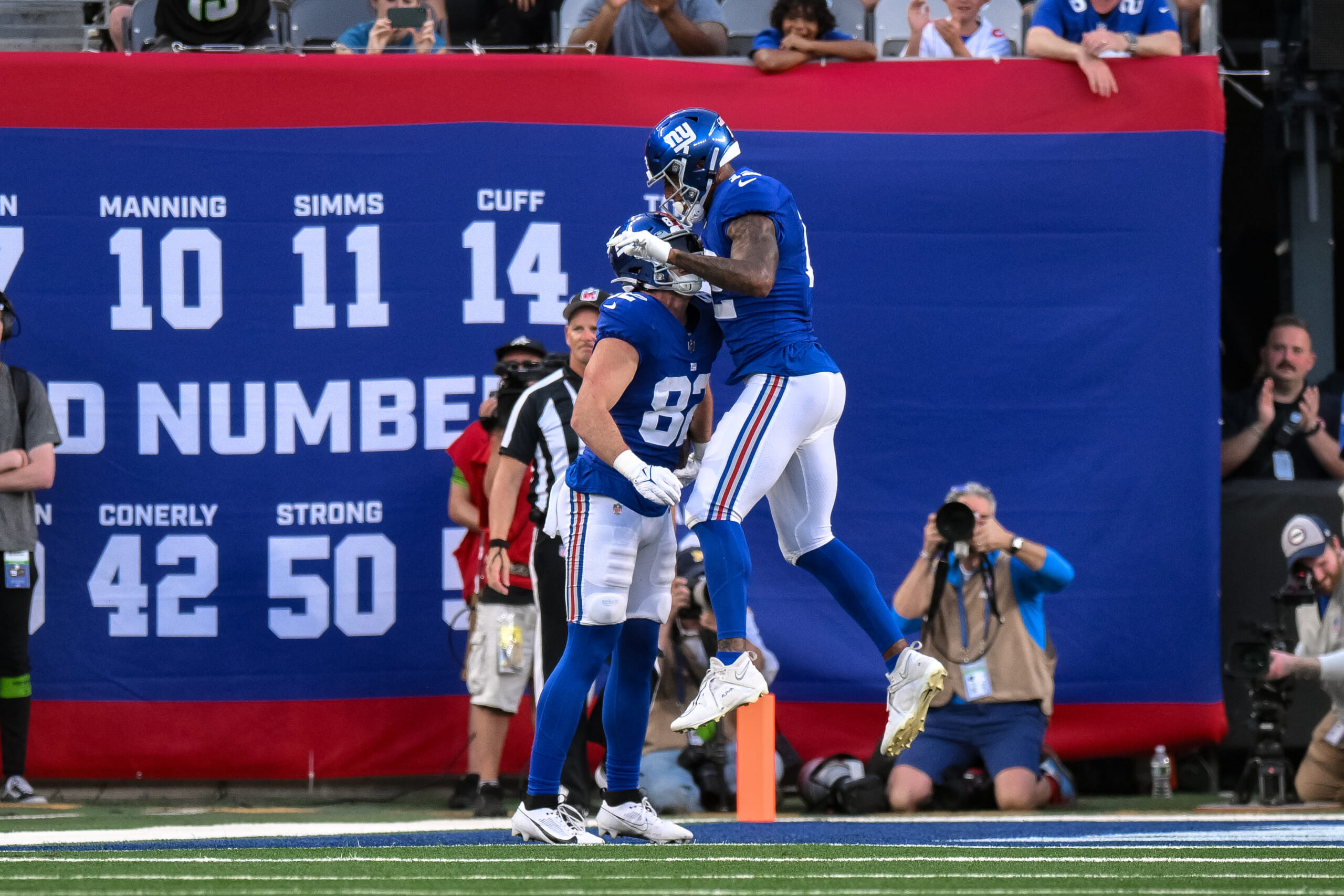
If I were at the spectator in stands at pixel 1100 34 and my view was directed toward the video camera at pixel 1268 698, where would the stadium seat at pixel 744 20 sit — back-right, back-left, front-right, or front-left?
back-right

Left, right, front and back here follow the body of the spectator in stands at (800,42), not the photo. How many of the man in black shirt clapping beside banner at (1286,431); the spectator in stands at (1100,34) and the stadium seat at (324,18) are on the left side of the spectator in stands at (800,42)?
2

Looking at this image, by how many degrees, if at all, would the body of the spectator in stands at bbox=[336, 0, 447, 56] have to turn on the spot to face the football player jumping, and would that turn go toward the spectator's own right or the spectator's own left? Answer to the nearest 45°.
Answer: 0° — they already face them

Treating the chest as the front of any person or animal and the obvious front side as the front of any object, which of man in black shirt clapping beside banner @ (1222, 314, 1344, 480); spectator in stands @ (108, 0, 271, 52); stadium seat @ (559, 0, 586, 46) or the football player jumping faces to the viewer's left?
the football player jumping

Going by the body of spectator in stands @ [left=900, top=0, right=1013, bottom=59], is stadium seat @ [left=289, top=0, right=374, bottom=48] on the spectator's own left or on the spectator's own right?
on the spectator's own right

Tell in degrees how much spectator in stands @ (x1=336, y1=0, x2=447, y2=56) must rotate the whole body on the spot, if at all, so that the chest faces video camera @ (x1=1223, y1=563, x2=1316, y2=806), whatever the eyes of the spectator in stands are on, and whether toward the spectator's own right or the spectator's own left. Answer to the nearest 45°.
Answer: approximately 45° to the spectator's own left

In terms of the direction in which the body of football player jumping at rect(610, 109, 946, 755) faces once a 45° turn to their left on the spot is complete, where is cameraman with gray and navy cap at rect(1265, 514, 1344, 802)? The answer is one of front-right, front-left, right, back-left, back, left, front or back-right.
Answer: back

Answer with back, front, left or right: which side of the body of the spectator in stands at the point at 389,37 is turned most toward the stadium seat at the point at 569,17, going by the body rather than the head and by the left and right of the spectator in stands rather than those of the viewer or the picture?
left

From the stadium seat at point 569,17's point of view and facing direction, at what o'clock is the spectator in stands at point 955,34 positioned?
The spectator in stands is roughly at 9 o'clock from the stadium seat.
